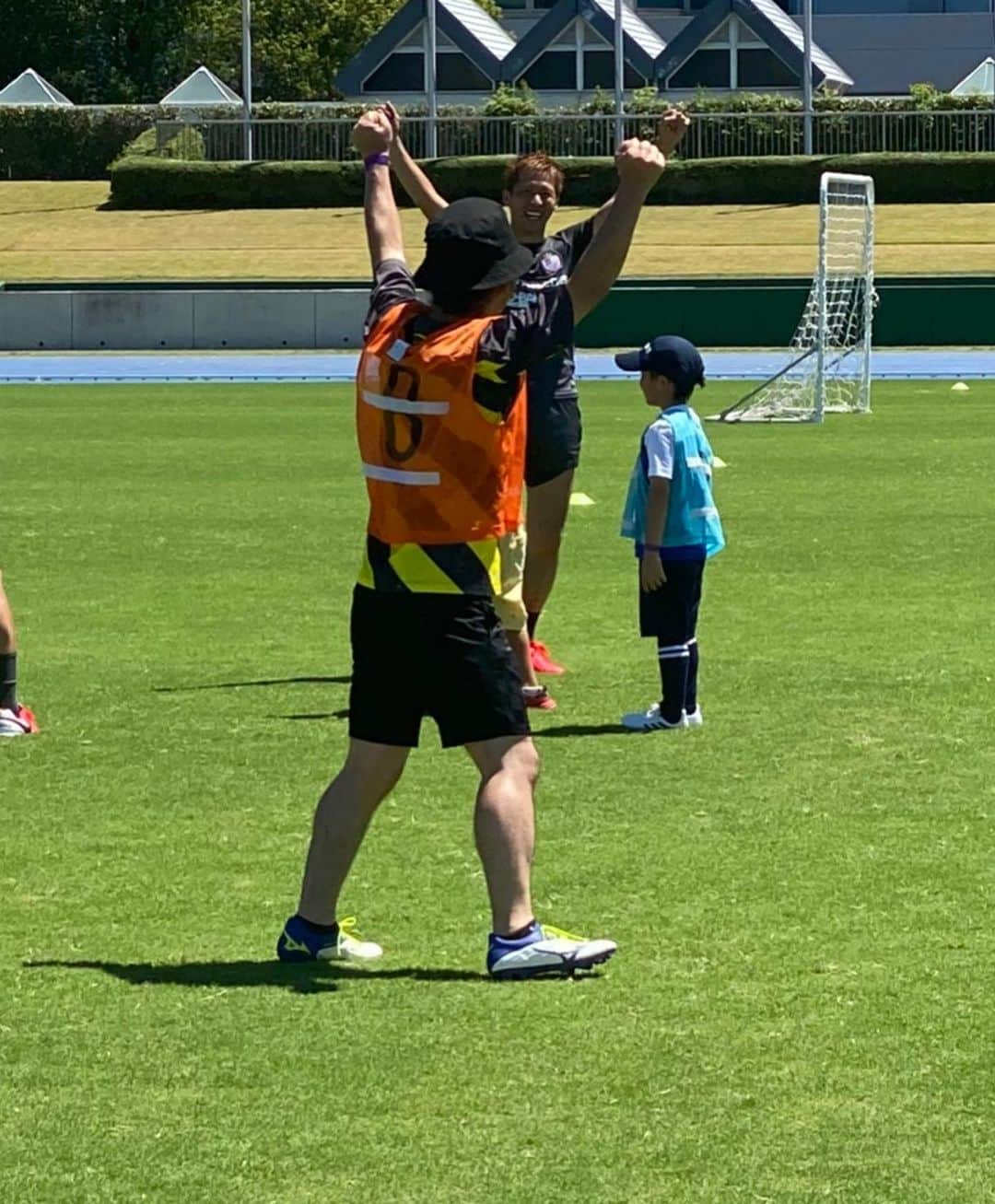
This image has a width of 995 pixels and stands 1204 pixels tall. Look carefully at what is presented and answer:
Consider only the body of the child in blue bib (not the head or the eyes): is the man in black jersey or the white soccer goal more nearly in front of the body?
the man in black jersey

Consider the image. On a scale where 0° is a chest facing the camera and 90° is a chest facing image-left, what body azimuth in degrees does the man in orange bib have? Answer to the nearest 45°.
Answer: approximately 225°

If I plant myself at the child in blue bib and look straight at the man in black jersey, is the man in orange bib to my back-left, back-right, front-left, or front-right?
back-left

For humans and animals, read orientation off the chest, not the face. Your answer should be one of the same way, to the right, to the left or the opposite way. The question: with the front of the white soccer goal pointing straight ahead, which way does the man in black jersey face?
to the right

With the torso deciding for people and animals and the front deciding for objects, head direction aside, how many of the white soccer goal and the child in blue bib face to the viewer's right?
1

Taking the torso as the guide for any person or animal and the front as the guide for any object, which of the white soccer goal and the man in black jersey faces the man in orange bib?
the man in black jersey

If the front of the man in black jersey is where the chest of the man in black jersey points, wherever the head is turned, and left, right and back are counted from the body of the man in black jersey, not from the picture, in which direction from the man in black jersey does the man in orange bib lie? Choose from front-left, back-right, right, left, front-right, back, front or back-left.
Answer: front

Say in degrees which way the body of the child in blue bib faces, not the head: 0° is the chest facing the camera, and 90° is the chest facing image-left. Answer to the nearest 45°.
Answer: approximately 90°

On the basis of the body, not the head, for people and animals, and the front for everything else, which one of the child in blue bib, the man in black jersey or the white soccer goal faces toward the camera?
the man in black jersey

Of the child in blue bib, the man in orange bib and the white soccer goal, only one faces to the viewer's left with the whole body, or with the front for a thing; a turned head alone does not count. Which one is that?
the child in blue bib

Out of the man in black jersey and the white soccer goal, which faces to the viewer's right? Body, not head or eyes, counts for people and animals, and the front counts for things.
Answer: the white soccer goal

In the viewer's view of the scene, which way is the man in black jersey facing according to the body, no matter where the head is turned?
toward the camera

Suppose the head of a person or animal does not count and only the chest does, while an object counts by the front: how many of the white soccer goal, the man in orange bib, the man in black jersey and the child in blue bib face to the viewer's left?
1

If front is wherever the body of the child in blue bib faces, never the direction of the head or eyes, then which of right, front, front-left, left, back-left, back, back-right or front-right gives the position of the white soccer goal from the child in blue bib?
right

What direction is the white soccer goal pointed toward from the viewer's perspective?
to the viewer's right
